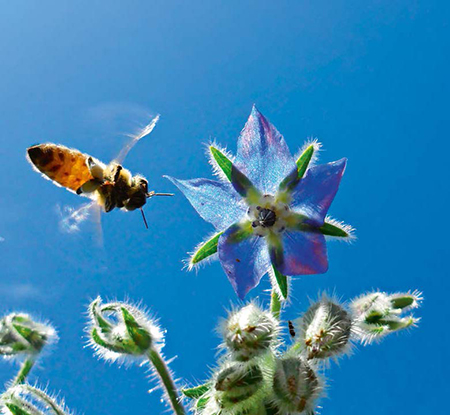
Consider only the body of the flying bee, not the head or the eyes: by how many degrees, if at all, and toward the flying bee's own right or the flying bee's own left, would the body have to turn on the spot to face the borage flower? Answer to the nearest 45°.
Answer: approximately 45° to the flying bee's own right

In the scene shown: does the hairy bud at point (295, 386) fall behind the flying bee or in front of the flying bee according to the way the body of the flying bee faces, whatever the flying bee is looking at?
in front

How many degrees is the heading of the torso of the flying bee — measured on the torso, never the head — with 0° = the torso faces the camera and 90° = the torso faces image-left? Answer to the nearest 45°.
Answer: approximately 270°

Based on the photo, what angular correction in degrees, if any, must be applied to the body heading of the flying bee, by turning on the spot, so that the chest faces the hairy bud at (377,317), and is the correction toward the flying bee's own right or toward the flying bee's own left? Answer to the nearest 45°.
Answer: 0° — it already faces it

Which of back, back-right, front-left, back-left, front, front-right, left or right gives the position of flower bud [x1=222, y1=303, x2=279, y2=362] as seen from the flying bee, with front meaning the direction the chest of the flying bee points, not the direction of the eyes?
front-right

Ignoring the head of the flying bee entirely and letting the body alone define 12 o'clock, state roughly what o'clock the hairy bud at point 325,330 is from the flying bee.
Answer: The hairy bud is roughly at 1 o'clock from the flying bee.

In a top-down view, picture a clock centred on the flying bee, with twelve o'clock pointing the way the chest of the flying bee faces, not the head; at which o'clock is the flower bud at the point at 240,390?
The flower bud is roughly at 1 o'clock from the flying bee.
